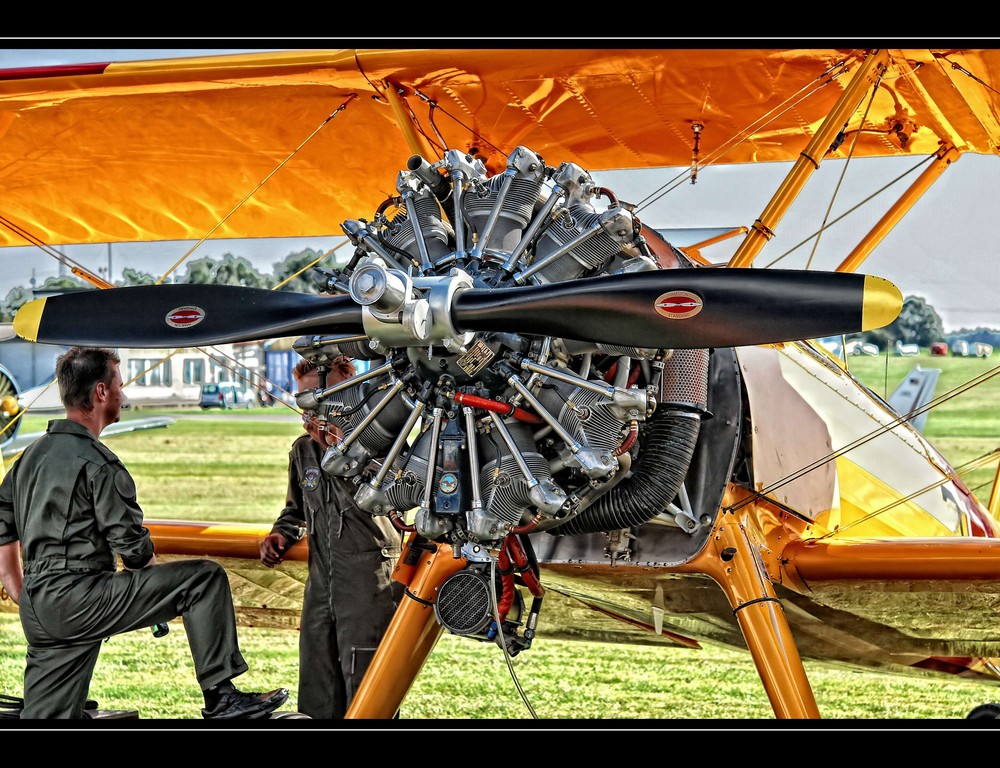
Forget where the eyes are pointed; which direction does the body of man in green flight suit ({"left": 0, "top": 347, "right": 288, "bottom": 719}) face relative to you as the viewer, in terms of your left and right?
facing away from the viewer and to the right of the viewer

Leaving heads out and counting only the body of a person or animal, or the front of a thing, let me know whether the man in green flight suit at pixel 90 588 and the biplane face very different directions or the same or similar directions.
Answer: very different directions

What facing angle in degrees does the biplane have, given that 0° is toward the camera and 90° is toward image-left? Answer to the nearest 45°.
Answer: approximately 45°
